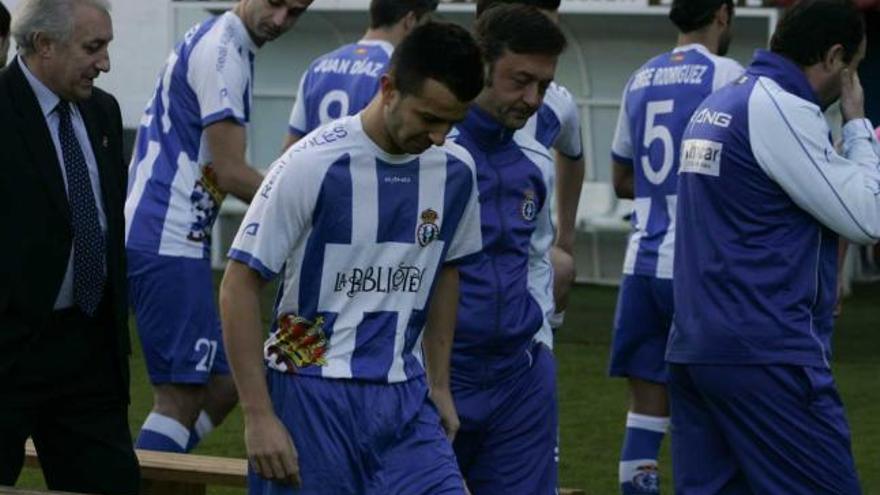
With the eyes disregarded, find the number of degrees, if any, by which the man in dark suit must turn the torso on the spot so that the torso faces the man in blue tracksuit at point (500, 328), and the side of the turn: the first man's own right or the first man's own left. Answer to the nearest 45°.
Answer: approximately 45° to the first man's own left

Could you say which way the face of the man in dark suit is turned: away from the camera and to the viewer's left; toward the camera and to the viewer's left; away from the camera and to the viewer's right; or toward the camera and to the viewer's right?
toward the camera and to the viewer's right

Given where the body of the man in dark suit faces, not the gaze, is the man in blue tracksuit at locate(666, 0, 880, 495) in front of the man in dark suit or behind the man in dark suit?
in front

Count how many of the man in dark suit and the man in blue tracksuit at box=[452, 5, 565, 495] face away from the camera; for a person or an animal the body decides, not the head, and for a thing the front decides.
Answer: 0

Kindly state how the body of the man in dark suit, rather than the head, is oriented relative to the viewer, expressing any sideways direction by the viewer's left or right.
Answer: facing the viewer and to the right of the viewer

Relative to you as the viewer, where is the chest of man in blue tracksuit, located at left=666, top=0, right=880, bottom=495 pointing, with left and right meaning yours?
facing away from the viewer and to the right of the viewer
